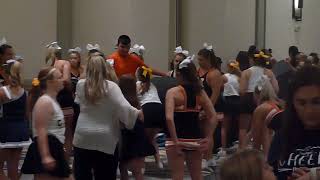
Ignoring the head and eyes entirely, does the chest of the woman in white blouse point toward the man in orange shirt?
yes

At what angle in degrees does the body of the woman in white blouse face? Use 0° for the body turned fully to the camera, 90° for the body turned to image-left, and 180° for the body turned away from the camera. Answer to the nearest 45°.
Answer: approximately 180°
